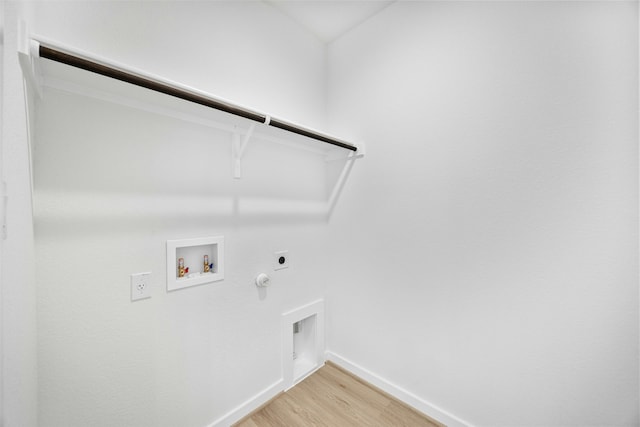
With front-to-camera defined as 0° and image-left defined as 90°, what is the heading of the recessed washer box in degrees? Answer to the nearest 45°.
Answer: approximately 315°

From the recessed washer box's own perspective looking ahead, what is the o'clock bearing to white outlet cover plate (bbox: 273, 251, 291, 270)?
The white outlet cover plate is roughly at 10 o'clock from the recessed washer box.

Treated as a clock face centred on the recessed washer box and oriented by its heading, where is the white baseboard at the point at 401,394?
The white baseboard is roughly at 11 o'clock from the recessed washer box.
